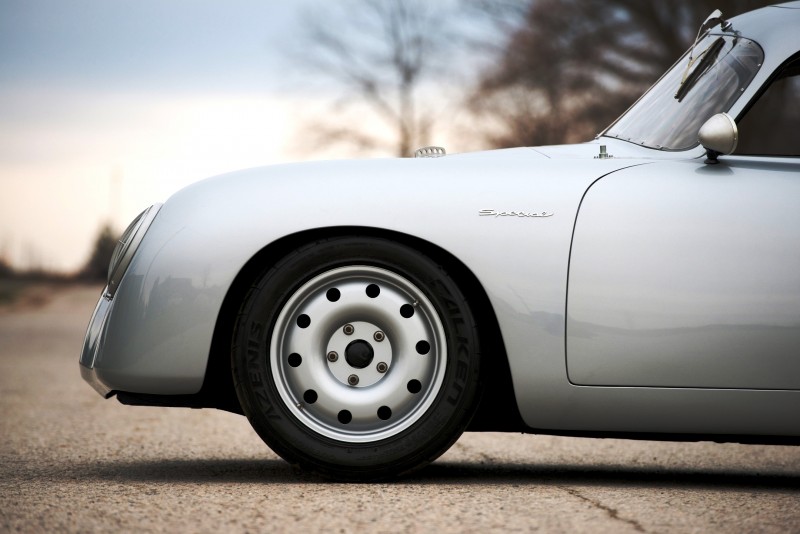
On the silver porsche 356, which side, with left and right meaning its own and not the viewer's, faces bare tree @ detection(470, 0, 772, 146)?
right

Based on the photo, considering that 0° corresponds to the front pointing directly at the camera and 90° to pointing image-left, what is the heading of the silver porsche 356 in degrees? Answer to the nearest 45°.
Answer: approximately 90°
